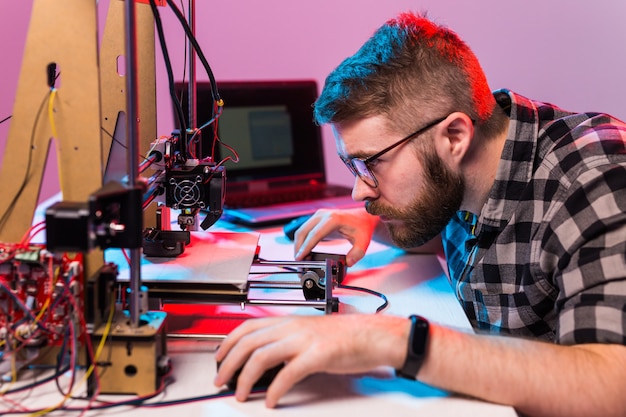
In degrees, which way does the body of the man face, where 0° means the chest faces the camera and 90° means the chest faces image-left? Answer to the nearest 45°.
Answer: approximately 90°

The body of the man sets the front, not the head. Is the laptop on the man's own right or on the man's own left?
on the man's own right

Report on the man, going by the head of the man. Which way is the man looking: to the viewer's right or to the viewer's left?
to the viewer's left

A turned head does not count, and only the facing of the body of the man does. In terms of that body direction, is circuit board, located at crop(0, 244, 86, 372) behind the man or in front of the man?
in front
